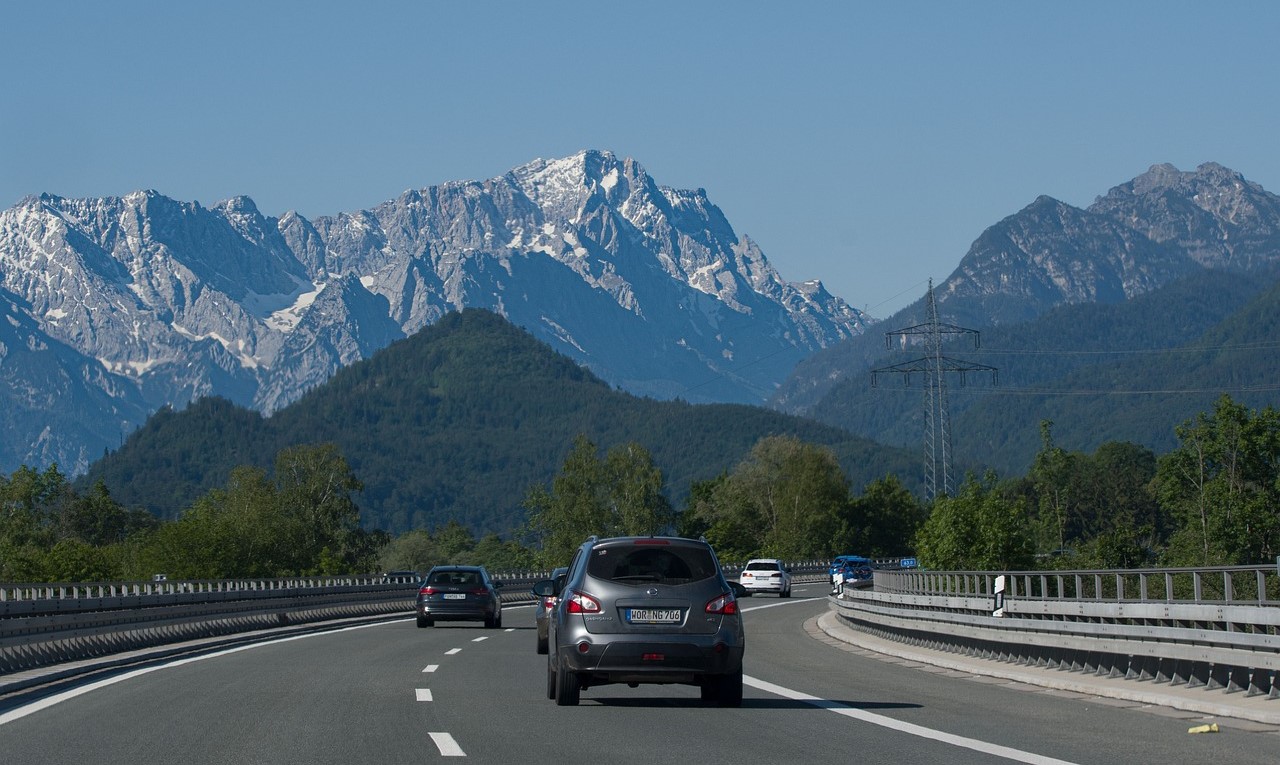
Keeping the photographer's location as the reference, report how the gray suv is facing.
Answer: facing away from the viewer

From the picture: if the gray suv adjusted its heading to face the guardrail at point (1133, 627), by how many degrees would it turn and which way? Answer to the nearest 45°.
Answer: approximately 45° to its right

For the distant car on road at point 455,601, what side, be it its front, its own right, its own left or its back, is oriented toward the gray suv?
back

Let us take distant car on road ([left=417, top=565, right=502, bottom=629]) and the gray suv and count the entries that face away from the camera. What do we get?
2

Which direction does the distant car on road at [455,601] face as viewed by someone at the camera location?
facing away from the viewer
